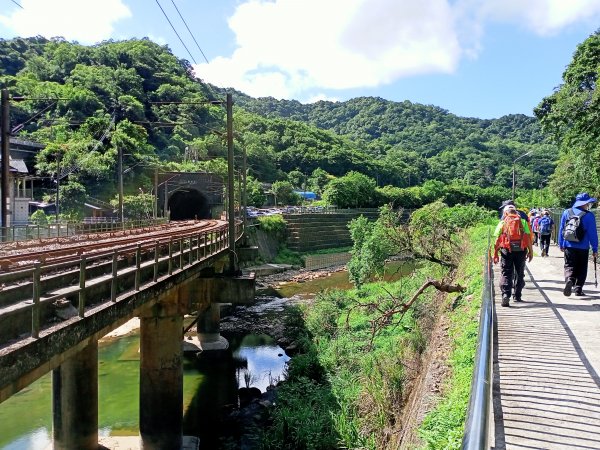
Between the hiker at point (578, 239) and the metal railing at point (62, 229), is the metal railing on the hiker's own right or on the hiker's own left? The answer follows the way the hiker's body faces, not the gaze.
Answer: on the hiker's own left

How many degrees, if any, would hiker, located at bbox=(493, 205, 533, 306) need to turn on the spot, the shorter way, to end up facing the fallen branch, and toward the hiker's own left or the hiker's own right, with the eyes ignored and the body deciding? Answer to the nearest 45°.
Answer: approximately 45° to the hiker's own left

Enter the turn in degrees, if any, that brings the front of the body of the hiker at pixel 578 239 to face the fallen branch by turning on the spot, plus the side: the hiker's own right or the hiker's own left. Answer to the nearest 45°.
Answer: approximately 90° to the hiker's own left

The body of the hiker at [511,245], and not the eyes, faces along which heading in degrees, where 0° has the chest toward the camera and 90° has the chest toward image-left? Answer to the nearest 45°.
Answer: approximately 180°

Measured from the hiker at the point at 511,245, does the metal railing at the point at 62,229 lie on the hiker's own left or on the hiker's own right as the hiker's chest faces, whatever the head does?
on the hiker's own left

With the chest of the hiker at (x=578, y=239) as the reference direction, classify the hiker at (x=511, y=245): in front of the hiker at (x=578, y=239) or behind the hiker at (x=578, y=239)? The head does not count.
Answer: behind

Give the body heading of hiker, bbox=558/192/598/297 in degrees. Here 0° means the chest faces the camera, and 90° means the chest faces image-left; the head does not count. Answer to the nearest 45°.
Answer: approximately 225°
